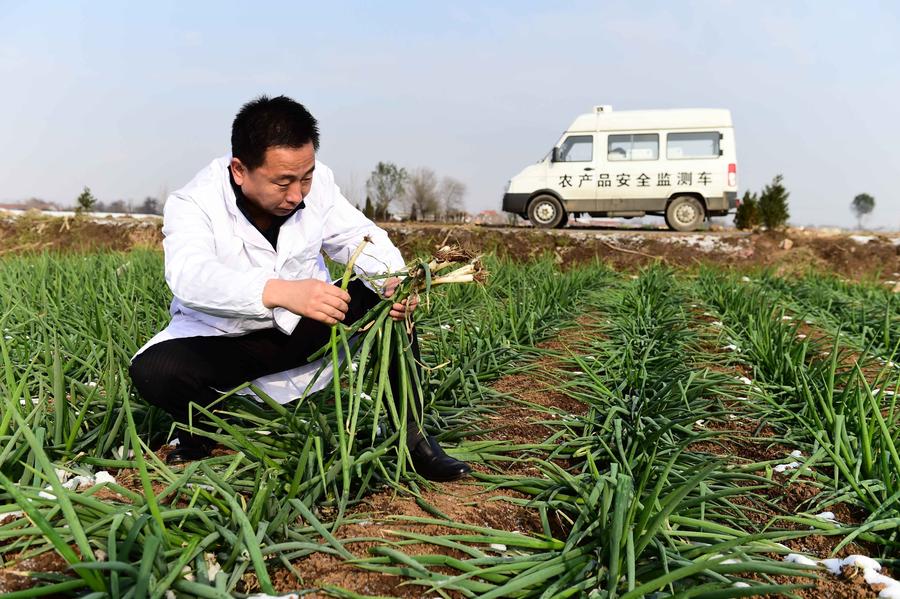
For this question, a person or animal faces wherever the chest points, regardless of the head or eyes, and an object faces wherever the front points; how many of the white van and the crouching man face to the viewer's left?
1

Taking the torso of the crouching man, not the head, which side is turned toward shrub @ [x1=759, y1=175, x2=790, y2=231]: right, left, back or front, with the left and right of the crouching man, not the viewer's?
left

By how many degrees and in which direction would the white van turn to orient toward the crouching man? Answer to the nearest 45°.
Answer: approximately 90° to its left

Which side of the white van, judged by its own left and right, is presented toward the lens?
left

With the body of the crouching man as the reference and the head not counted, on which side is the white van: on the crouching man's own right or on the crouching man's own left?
on the crouching man's own left

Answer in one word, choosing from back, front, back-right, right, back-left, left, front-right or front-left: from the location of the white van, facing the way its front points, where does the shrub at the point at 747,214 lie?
back-right

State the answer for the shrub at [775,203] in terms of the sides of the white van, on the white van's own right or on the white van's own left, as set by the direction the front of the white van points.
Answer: on the white van's own right

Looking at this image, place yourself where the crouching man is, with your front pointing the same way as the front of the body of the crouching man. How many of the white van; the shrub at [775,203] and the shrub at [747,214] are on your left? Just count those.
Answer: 3

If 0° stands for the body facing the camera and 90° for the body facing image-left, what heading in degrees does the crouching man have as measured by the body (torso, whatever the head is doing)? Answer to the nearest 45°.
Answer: approximately 315°

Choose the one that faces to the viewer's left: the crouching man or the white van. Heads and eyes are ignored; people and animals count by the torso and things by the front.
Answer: the white van

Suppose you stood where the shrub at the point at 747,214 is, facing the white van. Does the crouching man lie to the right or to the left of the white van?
left

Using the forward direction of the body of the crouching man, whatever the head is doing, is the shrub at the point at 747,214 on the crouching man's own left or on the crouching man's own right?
on the crouching man's own left

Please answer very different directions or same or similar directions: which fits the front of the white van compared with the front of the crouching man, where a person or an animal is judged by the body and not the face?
very different directions

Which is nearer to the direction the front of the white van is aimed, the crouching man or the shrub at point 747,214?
the crouching man
